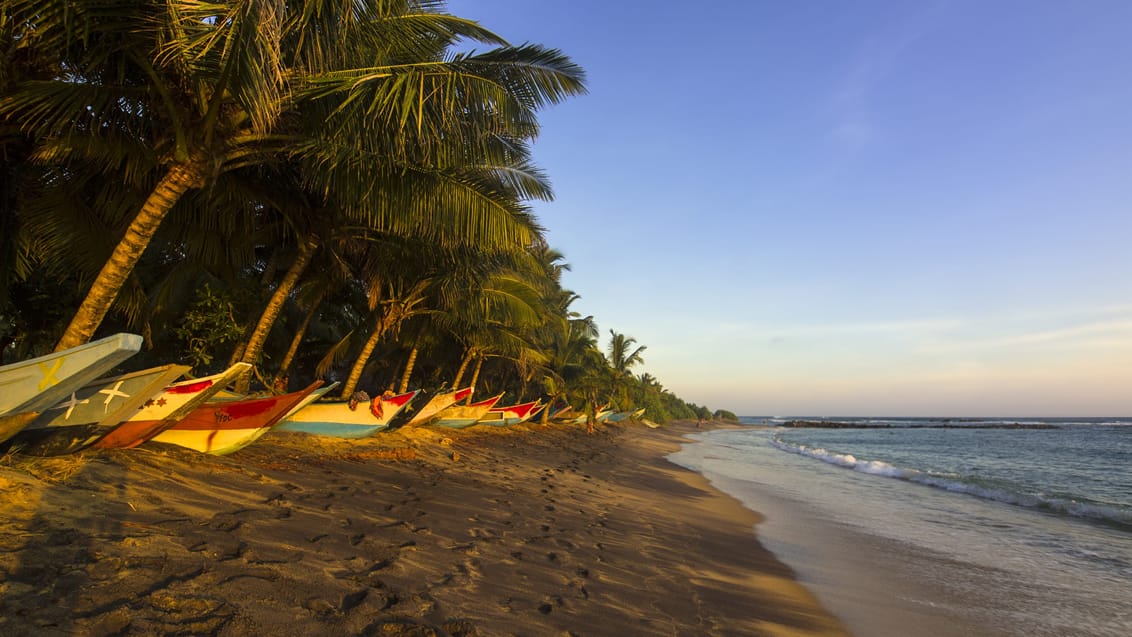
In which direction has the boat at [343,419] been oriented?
to the viewer's right

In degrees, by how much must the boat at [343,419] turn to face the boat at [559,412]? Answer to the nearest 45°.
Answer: approximately 45° to its left

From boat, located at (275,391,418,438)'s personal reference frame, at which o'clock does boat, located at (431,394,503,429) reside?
boat, located at (431,394,503,429) is roughly at 10 o'clock from boat, located at (275,391,418,438).

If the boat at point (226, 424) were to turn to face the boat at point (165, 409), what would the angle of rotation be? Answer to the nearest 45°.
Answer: approximately 135° to its right

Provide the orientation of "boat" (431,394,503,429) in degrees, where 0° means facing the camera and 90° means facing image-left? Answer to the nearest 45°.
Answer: approximately 270°

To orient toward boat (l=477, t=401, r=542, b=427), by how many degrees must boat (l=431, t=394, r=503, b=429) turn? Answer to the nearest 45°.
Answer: approximately 90° to its left
